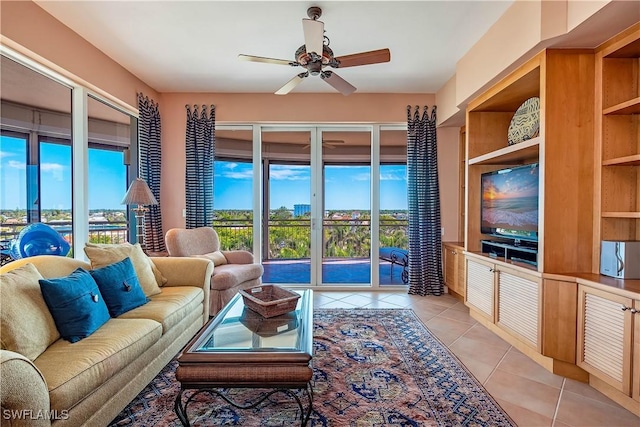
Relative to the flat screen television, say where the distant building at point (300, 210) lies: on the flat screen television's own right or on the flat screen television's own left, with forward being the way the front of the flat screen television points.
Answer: on the flat screen television's own right

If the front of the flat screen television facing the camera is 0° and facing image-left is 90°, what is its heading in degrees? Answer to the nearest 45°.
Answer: approximately 45°

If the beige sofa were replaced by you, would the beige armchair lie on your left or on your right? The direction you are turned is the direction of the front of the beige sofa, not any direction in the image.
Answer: on your left

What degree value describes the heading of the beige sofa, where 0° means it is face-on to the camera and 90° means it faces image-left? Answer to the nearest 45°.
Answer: approximately 315°

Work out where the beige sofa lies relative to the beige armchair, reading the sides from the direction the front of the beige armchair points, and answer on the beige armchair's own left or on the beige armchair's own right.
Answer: on the beige armchair's own right

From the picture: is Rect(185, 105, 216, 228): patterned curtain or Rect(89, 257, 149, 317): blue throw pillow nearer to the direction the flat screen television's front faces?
the blue throw pillow

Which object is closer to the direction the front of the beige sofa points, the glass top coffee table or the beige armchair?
the glass top coffee table

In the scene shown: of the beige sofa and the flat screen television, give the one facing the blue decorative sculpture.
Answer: the flat screen television

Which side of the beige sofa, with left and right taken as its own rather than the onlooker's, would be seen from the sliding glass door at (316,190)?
left
